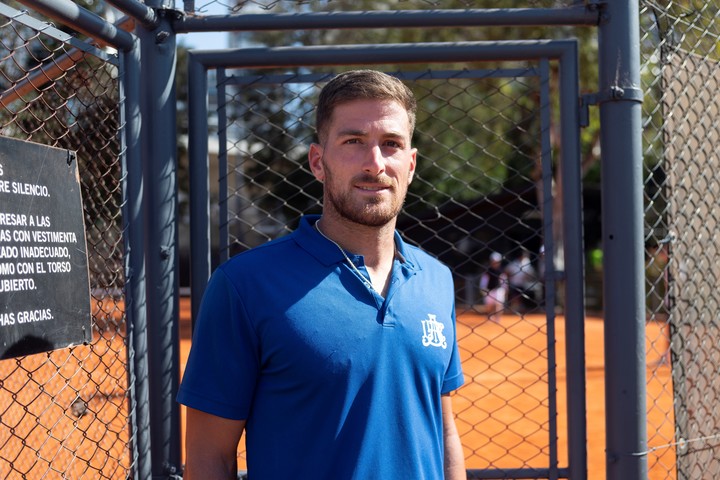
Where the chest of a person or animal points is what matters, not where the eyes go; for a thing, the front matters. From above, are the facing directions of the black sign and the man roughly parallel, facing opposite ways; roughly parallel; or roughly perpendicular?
roughly parallel

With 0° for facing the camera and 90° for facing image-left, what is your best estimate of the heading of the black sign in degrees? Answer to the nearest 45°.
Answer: approximately 315°

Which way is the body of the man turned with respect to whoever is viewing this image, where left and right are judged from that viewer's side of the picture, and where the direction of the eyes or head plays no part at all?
facing the viewer and to the right of the viewer

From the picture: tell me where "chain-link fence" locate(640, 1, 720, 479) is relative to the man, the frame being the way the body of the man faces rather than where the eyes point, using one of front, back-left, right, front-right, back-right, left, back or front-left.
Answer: left

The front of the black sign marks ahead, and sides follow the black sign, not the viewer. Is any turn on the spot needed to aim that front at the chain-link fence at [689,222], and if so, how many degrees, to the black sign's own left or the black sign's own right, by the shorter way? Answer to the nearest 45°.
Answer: approximately 45° to the black sign's own left

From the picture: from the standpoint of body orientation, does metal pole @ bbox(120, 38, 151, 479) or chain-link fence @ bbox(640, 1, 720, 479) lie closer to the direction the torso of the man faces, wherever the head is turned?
the chain-link fence

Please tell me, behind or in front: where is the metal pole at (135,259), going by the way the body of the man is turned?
behind

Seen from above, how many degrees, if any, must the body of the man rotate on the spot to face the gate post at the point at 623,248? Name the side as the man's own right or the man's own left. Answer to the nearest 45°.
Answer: approximately 90° to the man's own left

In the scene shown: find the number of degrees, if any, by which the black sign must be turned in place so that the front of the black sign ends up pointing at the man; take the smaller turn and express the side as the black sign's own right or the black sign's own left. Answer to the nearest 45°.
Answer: approximately 45° to the black sign's own left

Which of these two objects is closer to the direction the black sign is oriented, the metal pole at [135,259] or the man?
the man

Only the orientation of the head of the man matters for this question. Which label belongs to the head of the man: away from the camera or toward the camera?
toward the camera

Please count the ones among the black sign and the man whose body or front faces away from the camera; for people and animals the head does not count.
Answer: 0
